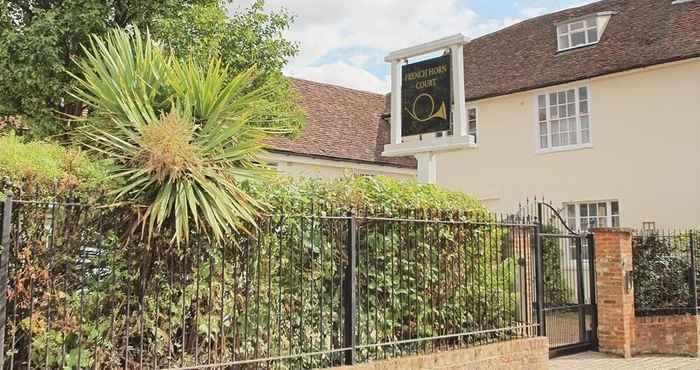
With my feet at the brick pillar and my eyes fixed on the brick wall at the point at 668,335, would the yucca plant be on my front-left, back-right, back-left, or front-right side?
back-right

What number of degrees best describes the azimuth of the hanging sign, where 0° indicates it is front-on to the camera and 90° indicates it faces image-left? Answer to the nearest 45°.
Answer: approximately 45°
